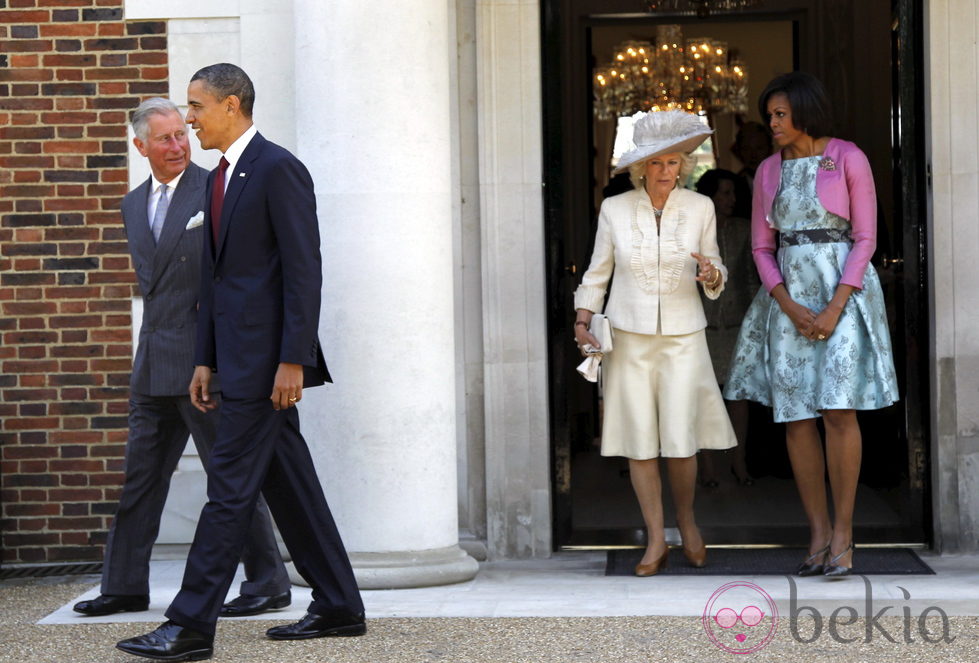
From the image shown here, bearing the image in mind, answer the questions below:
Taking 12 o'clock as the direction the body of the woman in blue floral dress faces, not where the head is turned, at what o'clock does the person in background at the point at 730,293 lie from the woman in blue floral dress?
The person in background is roughly at 4 o'clock from the woman in blue floral dress.

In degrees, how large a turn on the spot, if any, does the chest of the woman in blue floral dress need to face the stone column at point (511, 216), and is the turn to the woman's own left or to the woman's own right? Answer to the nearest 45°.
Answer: approximately 45° to the woman's own right

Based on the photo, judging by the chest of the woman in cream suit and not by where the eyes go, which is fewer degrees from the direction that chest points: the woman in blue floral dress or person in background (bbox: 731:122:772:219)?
the woman in blue floral dress

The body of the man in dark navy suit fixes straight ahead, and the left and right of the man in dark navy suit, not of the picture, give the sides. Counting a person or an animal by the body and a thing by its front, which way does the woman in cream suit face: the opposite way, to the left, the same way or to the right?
to the left

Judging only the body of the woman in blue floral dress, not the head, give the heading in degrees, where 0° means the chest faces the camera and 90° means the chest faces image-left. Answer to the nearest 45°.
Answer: approximately 45°

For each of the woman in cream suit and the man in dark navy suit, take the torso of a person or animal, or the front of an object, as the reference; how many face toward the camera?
1

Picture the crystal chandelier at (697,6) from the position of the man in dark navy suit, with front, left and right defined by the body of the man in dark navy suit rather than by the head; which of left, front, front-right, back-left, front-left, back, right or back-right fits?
back-right

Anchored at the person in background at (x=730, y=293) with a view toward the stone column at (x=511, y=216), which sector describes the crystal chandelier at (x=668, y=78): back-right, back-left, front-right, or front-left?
back-right

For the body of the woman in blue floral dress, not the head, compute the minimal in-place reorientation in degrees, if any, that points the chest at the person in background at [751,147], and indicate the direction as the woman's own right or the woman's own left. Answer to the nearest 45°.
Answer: approximately 135° to the woman's own right

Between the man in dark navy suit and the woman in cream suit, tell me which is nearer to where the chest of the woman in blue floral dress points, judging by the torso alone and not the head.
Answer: the man in dark navy suit
